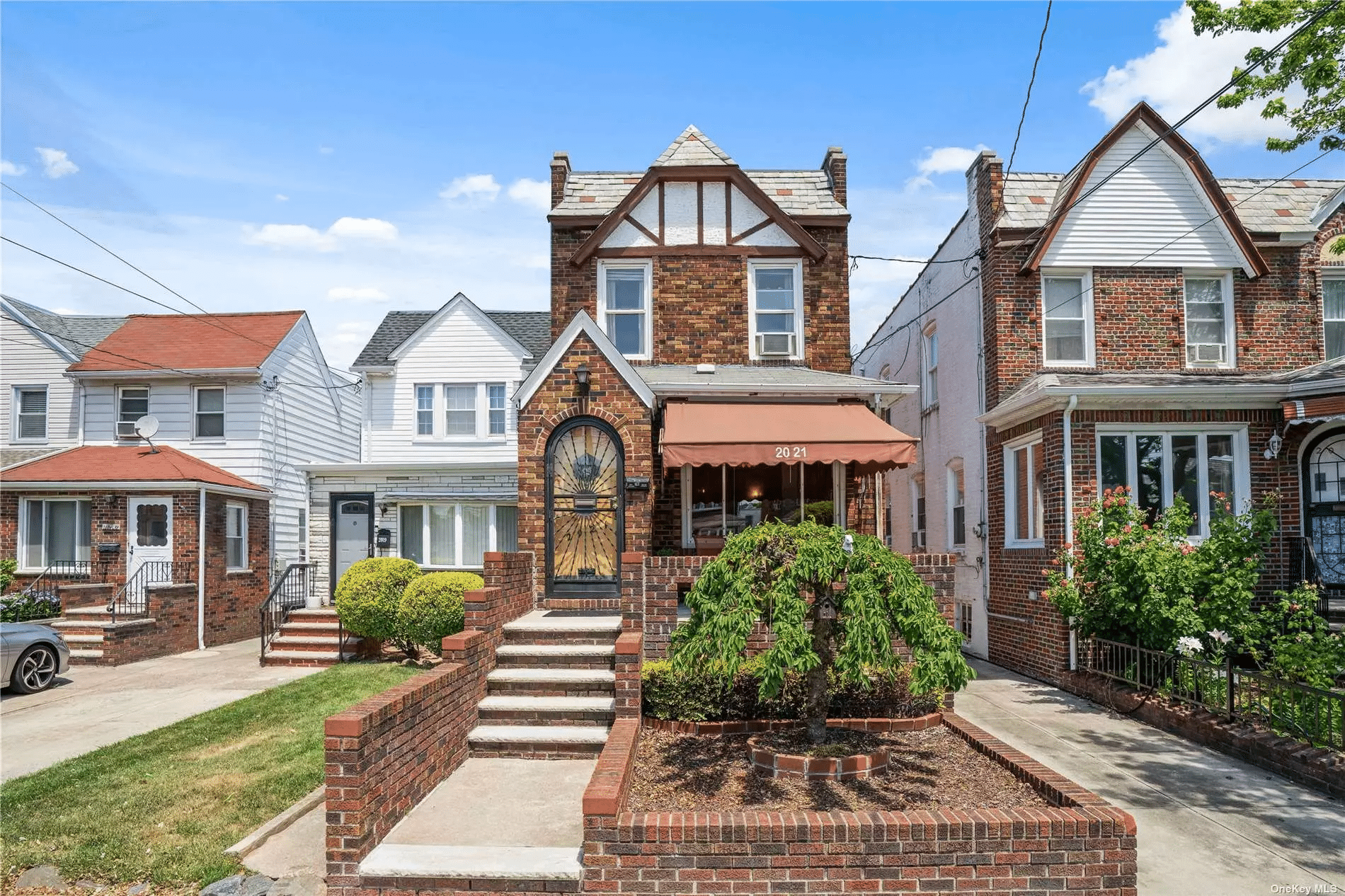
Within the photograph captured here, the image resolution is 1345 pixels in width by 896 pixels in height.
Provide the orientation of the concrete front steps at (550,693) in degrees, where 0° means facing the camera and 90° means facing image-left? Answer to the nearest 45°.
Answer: approximately 0°

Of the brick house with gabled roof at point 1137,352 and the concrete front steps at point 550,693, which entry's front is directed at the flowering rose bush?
the brick house with gabled roof

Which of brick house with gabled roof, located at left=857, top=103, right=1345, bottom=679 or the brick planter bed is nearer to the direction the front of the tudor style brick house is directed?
the brick planter bed

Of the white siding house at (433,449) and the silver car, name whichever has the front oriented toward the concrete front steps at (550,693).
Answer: the white siding house

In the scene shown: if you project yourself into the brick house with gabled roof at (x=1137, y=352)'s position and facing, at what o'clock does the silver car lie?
The silver car is roughly at 2 o'clock from the brick house with gabled roof.

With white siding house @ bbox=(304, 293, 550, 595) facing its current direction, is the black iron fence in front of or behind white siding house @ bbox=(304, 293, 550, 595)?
in front

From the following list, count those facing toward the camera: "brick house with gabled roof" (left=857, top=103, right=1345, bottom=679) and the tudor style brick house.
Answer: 2

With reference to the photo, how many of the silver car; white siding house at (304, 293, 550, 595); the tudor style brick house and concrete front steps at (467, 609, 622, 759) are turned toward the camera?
3

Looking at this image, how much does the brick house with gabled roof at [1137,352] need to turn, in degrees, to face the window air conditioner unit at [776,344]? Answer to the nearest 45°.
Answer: approximately 90° to its right
